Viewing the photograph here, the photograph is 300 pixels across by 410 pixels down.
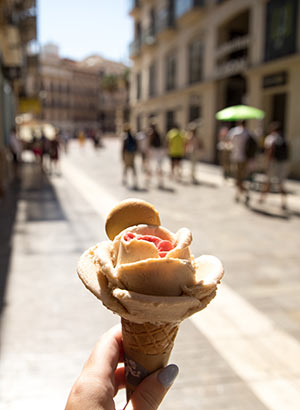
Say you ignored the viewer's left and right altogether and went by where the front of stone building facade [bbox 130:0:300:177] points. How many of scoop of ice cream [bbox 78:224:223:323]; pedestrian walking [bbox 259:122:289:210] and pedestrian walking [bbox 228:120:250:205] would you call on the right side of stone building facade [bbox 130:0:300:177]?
0

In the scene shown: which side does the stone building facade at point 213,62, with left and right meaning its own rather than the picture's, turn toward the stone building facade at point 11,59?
front

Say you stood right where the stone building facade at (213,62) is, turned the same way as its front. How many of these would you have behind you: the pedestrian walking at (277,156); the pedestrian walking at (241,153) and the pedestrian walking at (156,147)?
0

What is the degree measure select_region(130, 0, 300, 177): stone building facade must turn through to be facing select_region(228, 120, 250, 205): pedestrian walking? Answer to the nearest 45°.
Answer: approximately 45° to its left

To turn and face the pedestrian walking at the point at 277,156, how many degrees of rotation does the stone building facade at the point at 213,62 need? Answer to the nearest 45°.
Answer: approximately 45° to its left

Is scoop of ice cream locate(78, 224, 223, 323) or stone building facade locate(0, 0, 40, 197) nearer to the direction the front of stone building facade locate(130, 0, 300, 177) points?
the stone building facade

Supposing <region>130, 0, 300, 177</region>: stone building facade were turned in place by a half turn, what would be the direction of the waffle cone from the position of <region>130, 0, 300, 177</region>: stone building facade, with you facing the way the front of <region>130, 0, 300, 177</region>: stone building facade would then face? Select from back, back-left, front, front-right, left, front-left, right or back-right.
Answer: back-right

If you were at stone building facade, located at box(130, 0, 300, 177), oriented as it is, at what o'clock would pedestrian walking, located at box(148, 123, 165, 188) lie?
The pedestrian walking is roughly at 11 o'clock from the stone building facade.

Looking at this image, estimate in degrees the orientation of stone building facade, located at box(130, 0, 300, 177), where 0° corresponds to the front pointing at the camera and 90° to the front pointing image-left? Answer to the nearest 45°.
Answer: approximately 45°

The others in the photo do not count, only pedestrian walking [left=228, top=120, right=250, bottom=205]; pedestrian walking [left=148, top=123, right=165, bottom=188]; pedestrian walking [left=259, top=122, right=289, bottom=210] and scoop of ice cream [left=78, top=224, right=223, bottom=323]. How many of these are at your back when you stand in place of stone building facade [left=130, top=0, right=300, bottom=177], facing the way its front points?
0

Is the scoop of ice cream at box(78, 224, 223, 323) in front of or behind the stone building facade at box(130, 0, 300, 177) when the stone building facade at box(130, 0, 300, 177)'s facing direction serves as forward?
in front
